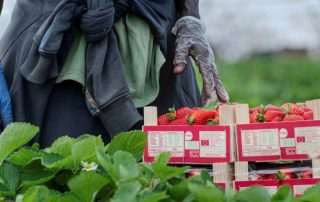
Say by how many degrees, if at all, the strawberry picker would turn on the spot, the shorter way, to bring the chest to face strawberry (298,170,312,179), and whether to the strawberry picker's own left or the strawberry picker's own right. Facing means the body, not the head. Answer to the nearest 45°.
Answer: approximately 45° to the strawberry picker's own left

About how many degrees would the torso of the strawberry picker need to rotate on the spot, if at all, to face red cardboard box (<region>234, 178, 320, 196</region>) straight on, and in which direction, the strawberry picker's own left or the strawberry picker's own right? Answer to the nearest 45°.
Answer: approximately 45° to the strawberry picker's own left

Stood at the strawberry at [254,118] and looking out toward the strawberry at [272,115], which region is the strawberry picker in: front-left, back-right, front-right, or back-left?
back-left

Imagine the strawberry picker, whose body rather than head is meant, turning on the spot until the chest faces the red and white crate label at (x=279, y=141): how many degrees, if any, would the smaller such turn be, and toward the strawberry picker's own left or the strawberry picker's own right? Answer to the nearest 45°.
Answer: approximately 45° to the strawberry picker's own left

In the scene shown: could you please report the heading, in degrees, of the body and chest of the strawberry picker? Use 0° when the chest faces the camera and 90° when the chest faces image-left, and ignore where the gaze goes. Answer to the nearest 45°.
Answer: approximately 0°

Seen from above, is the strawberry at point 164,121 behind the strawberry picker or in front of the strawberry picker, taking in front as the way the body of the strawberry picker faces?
in front

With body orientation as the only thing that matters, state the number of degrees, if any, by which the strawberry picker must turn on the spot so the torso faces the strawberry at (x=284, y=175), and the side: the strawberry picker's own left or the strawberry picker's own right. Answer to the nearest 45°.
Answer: approximately 45° to the strawberry picker's own left

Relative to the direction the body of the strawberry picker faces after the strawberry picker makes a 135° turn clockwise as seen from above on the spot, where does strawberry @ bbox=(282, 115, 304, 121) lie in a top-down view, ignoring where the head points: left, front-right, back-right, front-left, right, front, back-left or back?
back

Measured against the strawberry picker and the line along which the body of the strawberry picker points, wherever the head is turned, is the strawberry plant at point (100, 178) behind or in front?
in front

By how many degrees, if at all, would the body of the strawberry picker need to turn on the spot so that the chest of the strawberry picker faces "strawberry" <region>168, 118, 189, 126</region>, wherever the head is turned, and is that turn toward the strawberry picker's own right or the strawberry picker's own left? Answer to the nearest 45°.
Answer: approximately 45° to the strawberry picker's own left

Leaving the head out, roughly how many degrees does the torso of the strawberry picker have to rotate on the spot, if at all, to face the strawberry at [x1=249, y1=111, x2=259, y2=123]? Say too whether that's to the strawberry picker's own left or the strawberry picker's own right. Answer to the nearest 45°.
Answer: approximately 45° to the strawberry picker's own left

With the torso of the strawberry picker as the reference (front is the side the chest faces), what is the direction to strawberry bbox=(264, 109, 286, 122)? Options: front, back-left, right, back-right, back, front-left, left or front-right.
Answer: front-left
